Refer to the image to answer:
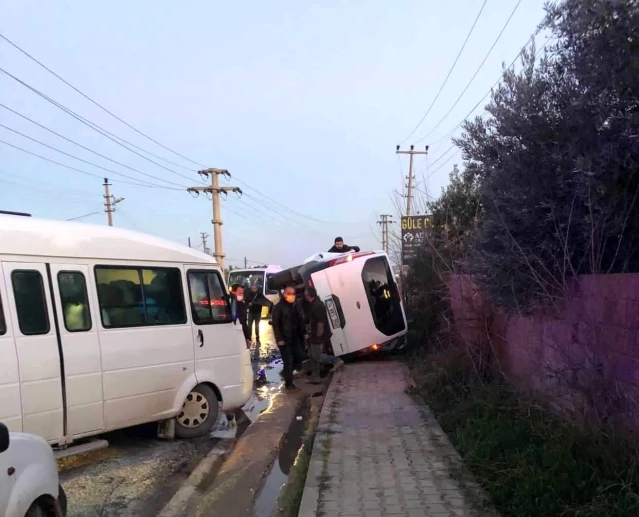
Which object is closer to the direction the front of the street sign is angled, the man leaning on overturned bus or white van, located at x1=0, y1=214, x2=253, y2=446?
the white van

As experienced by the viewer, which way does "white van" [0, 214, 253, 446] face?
facing away from the viewer and to the right of the viewer

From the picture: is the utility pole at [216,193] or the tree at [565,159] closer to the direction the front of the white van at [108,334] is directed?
the tree

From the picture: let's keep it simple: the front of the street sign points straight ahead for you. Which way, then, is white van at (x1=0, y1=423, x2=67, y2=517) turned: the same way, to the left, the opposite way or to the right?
the opposite way

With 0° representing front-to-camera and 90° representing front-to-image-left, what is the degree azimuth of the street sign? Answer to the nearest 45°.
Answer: approximately 0°

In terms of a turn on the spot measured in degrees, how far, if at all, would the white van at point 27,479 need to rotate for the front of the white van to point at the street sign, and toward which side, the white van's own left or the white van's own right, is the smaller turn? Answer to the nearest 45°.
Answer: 0° — it already faces it

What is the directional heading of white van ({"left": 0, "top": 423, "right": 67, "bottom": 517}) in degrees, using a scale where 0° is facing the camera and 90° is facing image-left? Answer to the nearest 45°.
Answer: approximately 225°
